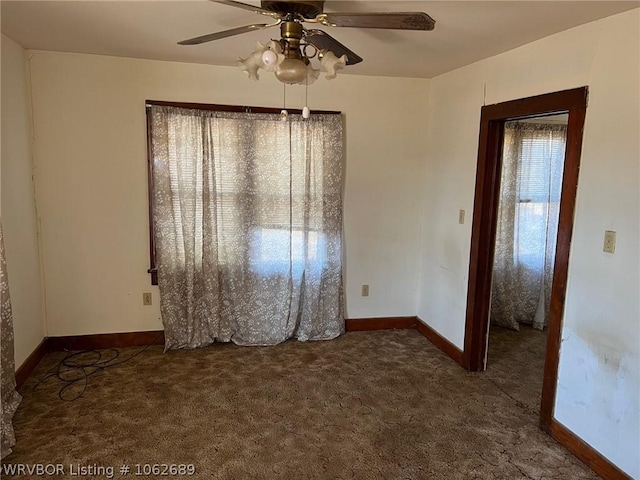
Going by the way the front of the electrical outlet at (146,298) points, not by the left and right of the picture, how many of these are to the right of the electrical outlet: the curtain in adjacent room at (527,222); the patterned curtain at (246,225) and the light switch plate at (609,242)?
0

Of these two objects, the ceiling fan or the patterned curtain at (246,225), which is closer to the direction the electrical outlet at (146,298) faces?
the ceiling fan

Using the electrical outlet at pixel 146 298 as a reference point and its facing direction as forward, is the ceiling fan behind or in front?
in front

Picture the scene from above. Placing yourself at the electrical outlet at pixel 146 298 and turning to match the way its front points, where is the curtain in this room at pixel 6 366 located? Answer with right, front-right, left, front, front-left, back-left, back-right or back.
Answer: front-right

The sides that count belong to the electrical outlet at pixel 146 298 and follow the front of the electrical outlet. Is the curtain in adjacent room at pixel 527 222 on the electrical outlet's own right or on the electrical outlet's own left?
on the electrical outlet's own left

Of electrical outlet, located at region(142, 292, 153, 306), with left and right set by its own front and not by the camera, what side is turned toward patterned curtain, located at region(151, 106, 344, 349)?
left

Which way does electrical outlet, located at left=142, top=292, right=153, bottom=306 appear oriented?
toward the camera

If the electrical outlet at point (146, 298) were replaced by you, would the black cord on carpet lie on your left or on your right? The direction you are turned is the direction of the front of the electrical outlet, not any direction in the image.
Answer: on your right
